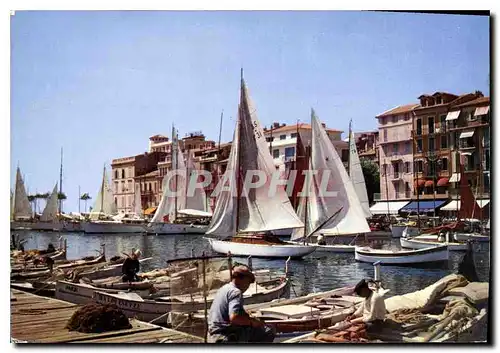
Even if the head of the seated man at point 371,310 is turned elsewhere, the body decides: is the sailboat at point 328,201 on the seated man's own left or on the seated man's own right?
on the seated man's own right

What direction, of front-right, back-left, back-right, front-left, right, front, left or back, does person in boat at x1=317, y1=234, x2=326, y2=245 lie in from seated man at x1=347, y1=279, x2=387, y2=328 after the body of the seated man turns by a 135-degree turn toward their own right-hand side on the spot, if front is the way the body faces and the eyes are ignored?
front-left

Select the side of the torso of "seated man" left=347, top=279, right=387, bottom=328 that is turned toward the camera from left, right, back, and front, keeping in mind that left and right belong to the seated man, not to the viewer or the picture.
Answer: left

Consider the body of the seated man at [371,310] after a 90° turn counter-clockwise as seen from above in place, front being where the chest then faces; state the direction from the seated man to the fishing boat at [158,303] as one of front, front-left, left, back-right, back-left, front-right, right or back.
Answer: right

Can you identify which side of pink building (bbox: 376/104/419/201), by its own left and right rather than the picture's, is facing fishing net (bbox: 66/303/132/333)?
front

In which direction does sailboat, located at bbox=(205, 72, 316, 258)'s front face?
to the viewer's left

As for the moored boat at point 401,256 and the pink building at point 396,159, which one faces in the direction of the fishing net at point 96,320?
the pink building

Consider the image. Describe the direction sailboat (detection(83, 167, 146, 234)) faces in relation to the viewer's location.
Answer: facing to the left of the viewer

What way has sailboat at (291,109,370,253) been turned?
to the viewer's left

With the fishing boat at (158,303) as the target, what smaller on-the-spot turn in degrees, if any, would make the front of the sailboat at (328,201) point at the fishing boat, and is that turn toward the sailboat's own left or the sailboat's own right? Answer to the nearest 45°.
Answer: approximately 45° to the sailboat's own left

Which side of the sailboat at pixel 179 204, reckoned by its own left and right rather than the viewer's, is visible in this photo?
left

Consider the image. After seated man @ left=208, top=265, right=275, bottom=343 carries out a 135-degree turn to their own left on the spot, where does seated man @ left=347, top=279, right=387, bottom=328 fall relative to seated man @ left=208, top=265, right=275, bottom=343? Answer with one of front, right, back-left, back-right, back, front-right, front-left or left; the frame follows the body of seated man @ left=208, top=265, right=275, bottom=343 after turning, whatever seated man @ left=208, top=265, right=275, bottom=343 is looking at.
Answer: right

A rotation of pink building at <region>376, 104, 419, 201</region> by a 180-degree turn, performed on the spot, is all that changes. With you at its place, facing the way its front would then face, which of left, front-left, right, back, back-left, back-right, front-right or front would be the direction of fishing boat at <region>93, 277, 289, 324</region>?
back

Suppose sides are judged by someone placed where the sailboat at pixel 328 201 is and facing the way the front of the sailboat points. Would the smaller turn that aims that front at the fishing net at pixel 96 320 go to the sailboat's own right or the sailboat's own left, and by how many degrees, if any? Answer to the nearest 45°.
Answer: approximately 45° to the sailboat's own left
